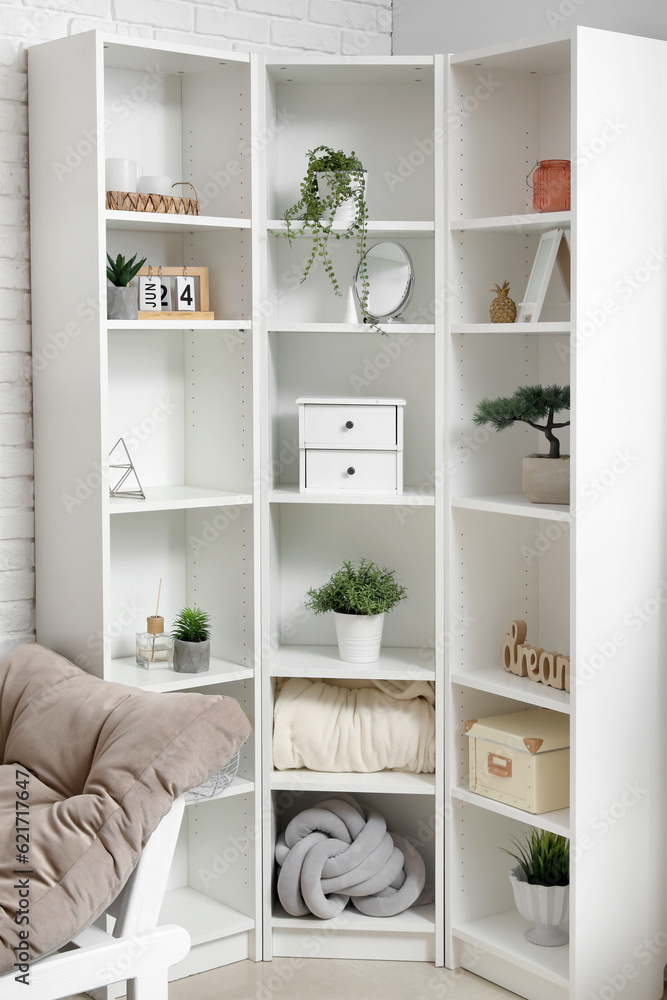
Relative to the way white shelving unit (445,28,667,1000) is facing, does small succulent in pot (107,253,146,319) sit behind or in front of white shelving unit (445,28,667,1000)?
in front

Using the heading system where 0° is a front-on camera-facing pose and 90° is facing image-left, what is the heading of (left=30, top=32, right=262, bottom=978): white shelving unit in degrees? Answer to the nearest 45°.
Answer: approximately 315°

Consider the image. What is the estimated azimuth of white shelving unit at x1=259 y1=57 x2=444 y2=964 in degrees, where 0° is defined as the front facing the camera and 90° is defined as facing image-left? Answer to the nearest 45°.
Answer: approximately 0°

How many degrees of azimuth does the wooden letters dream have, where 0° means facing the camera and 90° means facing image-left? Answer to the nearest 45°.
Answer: approximately 45°

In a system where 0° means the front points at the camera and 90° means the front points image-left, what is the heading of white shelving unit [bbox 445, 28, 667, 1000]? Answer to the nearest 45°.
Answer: approximately 45°

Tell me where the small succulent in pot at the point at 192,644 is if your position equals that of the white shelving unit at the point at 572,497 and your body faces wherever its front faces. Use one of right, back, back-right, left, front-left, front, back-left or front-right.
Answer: front-right
